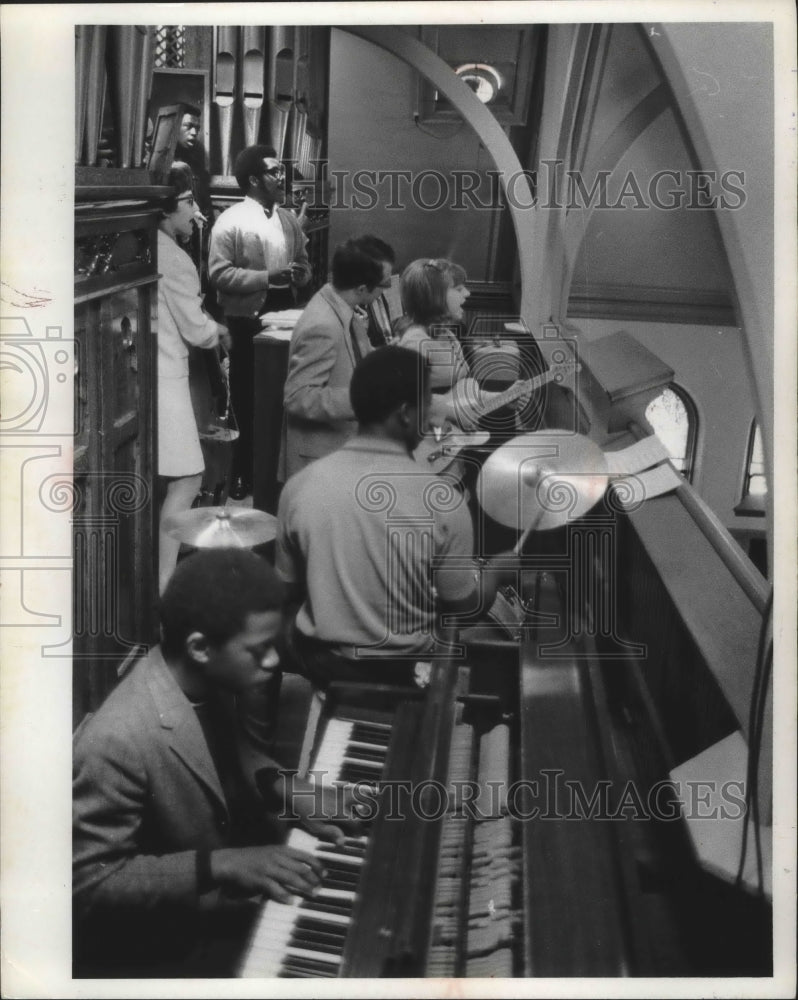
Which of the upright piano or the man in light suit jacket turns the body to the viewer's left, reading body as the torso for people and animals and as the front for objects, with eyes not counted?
the upright piano

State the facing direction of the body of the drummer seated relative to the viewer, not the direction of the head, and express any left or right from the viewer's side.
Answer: facing away from the viewer and to the right of the viewer

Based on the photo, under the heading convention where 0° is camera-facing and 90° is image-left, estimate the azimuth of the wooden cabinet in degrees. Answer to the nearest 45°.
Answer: approximately 315°

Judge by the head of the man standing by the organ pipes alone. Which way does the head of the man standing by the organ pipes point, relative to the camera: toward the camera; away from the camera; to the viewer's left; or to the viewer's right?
to the viewer's right

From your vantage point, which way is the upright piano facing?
to the viewer's left

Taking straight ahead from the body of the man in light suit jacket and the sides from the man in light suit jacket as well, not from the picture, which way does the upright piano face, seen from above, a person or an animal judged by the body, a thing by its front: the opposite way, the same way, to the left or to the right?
the opposite way

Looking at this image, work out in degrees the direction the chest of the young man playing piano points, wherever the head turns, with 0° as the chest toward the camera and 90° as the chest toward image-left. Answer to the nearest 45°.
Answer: approximately 315°

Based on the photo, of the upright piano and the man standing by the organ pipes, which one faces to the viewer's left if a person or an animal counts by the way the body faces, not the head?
the upright piano

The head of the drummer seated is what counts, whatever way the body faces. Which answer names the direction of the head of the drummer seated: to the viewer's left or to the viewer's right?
to the viewer's right

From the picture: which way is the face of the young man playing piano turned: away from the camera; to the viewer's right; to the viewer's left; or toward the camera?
to the viewer's right
